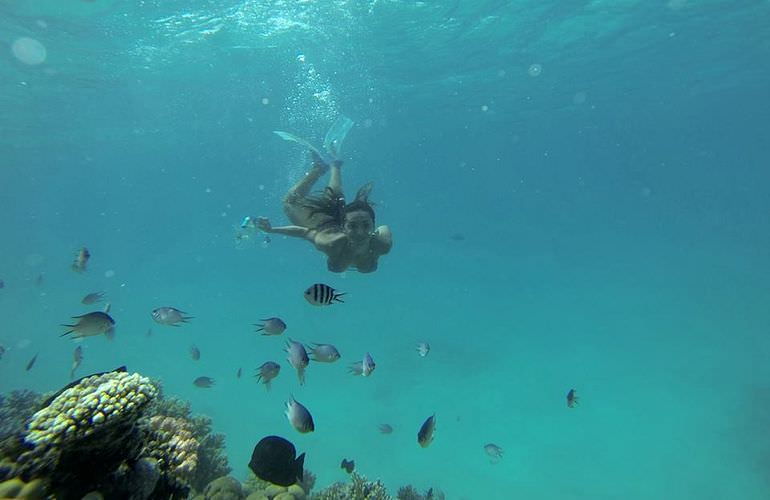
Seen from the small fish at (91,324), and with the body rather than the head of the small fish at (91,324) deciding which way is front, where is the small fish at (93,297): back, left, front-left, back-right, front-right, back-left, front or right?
left

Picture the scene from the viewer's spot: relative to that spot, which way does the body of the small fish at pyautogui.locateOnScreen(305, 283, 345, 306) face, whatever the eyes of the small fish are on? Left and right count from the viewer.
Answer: facing to the left of the viewer

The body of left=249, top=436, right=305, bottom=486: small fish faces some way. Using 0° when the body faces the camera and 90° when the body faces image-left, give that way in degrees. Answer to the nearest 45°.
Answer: approximately 90°

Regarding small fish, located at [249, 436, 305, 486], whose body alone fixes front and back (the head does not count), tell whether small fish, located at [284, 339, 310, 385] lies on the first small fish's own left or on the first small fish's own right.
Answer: on the first small fish's own right
